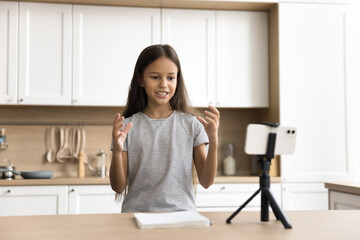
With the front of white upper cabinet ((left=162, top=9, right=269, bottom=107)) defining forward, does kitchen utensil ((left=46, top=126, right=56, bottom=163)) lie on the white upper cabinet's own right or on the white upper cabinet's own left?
on the white upper cabinet's own right

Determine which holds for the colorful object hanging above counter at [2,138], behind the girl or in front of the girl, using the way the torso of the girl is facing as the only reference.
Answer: behind

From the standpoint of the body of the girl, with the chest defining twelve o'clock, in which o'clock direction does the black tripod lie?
The black tripod is roughly at 11 o'clock from the girl.

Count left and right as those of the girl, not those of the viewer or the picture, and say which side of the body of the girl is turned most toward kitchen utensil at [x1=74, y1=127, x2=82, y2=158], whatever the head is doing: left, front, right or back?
back

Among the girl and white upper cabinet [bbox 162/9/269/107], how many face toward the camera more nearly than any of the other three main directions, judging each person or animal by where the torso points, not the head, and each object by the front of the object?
2

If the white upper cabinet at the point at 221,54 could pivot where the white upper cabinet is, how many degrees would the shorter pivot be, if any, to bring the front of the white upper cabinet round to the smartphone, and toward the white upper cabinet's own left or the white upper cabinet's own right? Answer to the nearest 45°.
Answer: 0° — it already faces it

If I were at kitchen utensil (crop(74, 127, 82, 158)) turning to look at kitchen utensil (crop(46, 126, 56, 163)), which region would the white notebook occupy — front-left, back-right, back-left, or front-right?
back-left

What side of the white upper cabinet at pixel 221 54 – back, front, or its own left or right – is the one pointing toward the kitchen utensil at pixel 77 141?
right

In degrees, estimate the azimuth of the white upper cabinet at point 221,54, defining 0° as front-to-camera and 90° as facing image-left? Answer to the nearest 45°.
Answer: approximately 0°
